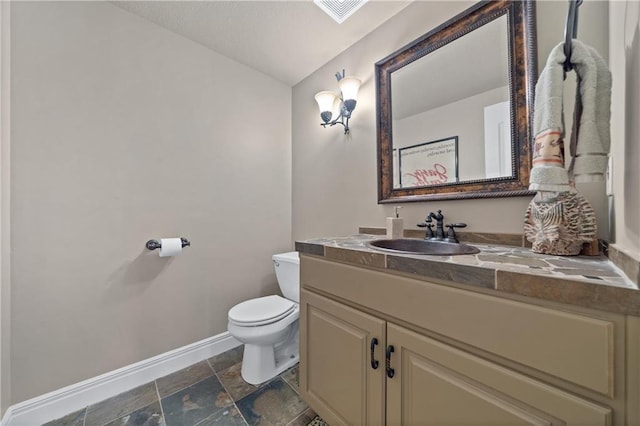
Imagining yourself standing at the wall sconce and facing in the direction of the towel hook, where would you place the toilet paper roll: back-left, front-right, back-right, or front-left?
back-right

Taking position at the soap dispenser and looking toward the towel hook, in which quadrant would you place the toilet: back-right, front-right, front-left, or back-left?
back-right

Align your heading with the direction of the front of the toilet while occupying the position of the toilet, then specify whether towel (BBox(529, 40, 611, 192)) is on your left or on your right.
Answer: on your left

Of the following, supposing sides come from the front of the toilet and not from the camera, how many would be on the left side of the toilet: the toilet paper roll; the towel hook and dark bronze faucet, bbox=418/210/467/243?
2

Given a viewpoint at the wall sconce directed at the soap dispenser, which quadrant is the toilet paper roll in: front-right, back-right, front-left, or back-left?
back-right

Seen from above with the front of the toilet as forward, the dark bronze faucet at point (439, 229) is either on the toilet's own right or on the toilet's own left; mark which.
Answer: on the toilet's own left

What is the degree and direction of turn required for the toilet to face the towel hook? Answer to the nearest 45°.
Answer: approximately 90° to its left

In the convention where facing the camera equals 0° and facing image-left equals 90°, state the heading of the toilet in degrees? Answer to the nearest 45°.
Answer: approximately 45°

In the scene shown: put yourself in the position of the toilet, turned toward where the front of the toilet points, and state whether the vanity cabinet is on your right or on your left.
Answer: on your left
